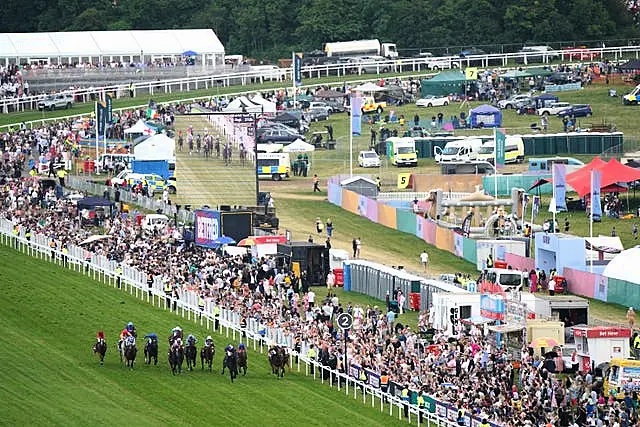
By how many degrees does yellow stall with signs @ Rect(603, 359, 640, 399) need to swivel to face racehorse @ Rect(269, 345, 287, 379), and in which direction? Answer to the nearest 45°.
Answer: approximately 45° to its right

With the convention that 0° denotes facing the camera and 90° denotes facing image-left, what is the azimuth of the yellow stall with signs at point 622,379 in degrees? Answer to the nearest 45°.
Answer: approximately 45°
